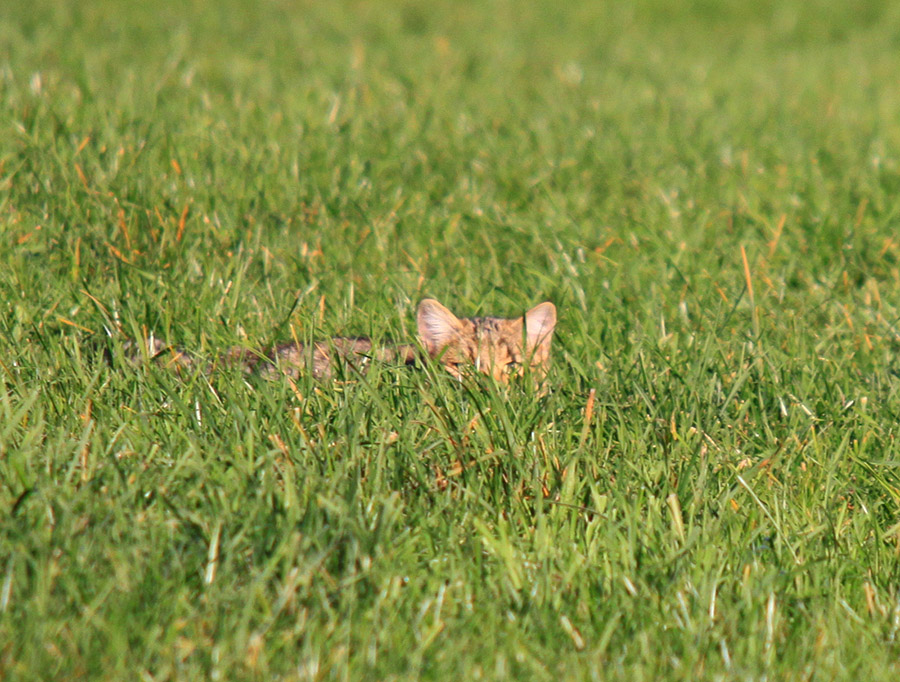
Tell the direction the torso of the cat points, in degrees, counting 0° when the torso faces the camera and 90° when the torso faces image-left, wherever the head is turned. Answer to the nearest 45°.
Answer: approximately 315°
